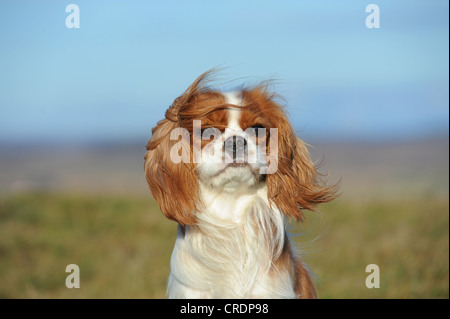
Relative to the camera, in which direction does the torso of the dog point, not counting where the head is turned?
toward the camera
